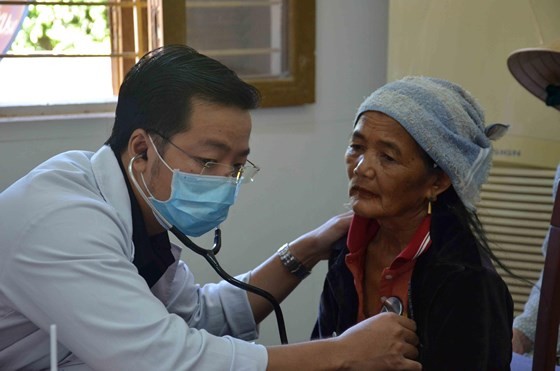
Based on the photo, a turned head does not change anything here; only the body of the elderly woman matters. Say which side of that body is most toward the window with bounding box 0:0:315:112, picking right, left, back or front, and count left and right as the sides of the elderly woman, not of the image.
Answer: right

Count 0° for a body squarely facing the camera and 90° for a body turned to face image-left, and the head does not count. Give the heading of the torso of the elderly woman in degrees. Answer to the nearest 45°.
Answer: approximately 45°

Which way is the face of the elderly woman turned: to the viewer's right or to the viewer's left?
to the viewer's left
